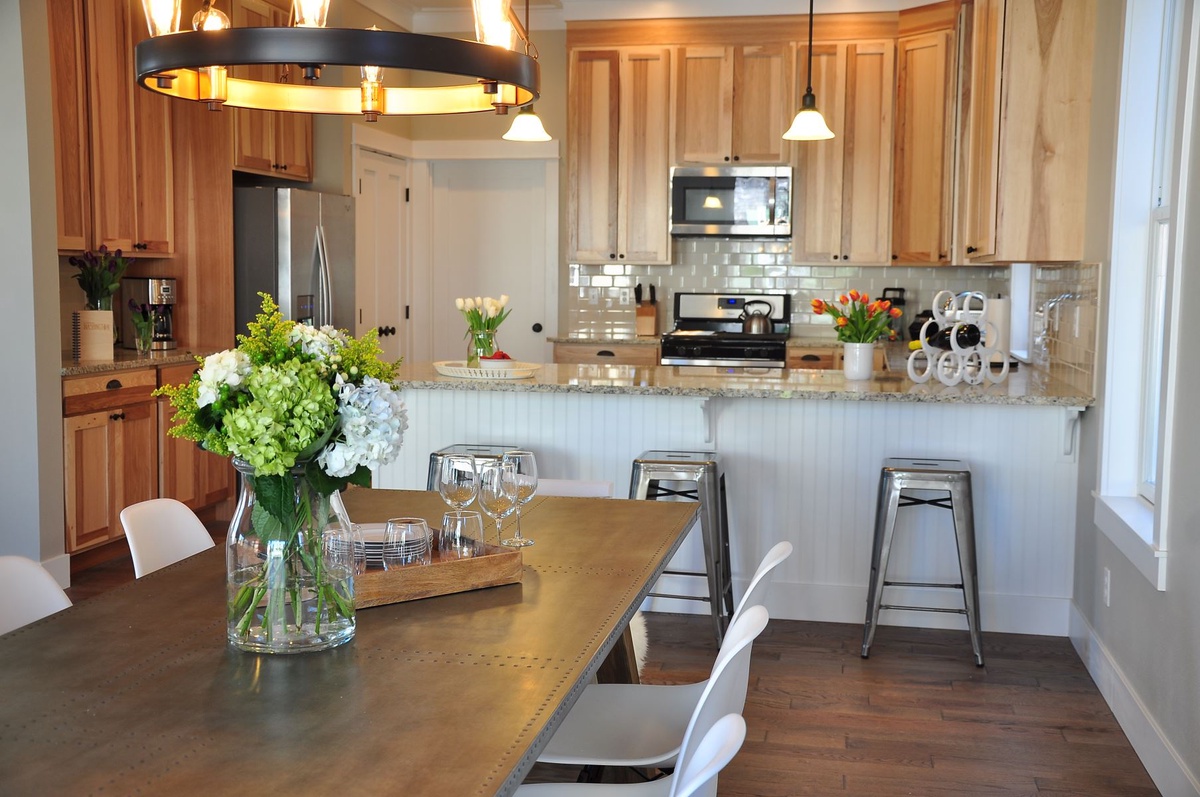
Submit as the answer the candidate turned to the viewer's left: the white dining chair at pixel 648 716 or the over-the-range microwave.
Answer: the white dining chair

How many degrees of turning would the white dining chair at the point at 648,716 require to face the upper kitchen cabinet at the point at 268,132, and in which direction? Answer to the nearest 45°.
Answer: approximately 45° to its right

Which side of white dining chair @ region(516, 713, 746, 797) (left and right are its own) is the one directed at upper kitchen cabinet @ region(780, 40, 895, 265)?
right

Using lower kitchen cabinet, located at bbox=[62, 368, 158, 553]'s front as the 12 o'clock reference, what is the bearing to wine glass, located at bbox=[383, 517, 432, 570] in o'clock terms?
The wine glass is roughly at 1 o'clock from the lower kitchen cabinet.

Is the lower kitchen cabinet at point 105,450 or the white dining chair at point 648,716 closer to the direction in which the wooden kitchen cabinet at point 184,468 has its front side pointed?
the white dining chair

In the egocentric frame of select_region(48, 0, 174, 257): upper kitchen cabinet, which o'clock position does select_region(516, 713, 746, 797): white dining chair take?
The white dining chair is roughly at 1 o'clock from the upper kitchen cabinet.

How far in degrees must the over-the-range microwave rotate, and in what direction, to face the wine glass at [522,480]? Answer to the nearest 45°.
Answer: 0° — it already faces it

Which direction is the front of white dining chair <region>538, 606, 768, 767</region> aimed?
to the viewer's left

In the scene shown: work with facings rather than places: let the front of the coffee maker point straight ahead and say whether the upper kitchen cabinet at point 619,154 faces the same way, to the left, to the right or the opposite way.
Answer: to the right

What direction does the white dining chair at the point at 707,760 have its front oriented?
to the viewer's left
